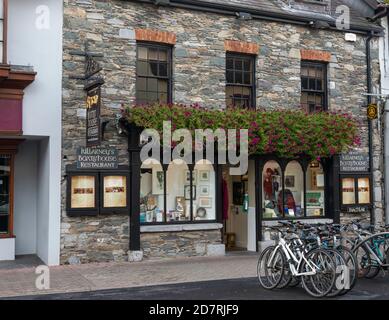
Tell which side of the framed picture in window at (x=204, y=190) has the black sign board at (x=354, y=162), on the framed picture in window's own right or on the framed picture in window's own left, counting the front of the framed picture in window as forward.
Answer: on the framed picture in window's own left

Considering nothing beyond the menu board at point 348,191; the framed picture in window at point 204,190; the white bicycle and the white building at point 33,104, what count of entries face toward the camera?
3

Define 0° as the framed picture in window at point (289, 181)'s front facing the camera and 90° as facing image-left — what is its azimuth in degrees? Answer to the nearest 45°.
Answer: approximately 0°

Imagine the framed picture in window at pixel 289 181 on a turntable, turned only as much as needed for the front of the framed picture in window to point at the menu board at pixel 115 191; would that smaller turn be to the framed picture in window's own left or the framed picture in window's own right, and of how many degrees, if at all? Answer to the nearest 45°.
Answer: approximately 45° to the framed picture in window's own right
